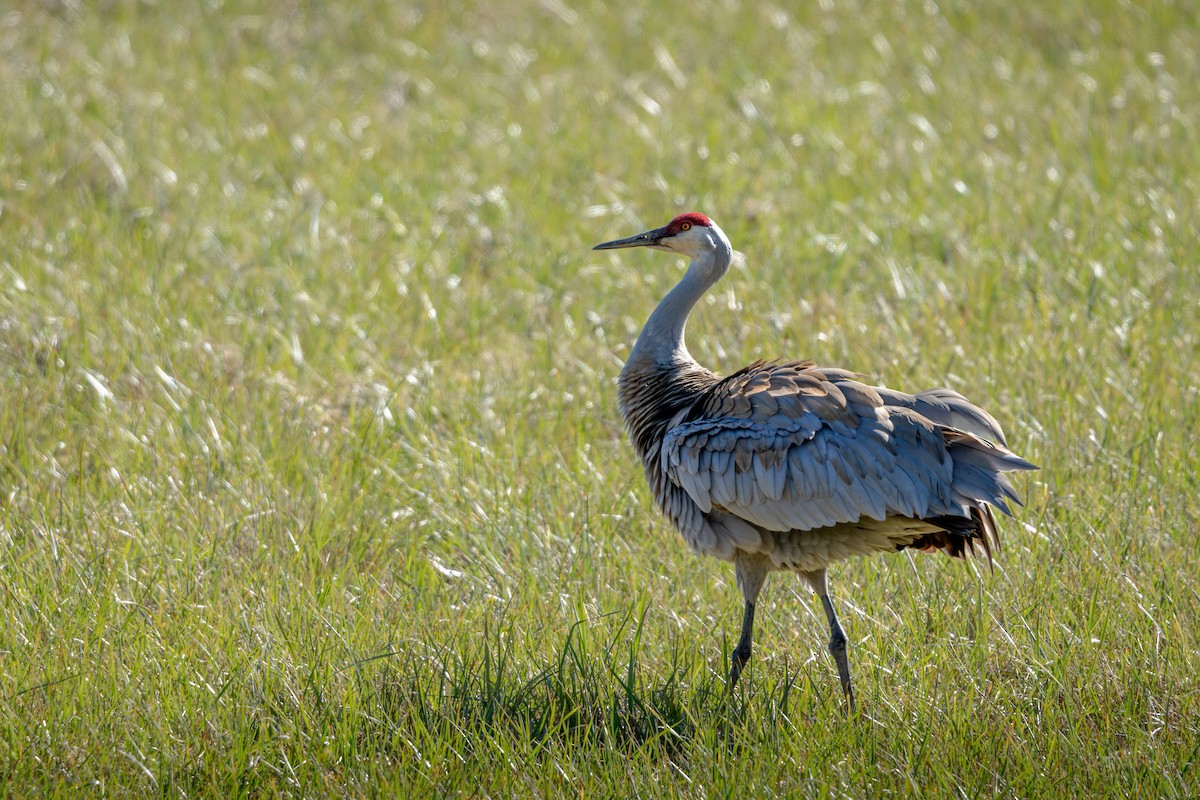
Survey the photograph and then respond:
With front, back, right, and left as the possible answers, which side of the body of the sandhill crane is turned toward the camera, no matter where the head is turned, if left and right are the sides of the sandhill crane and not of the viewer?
left
